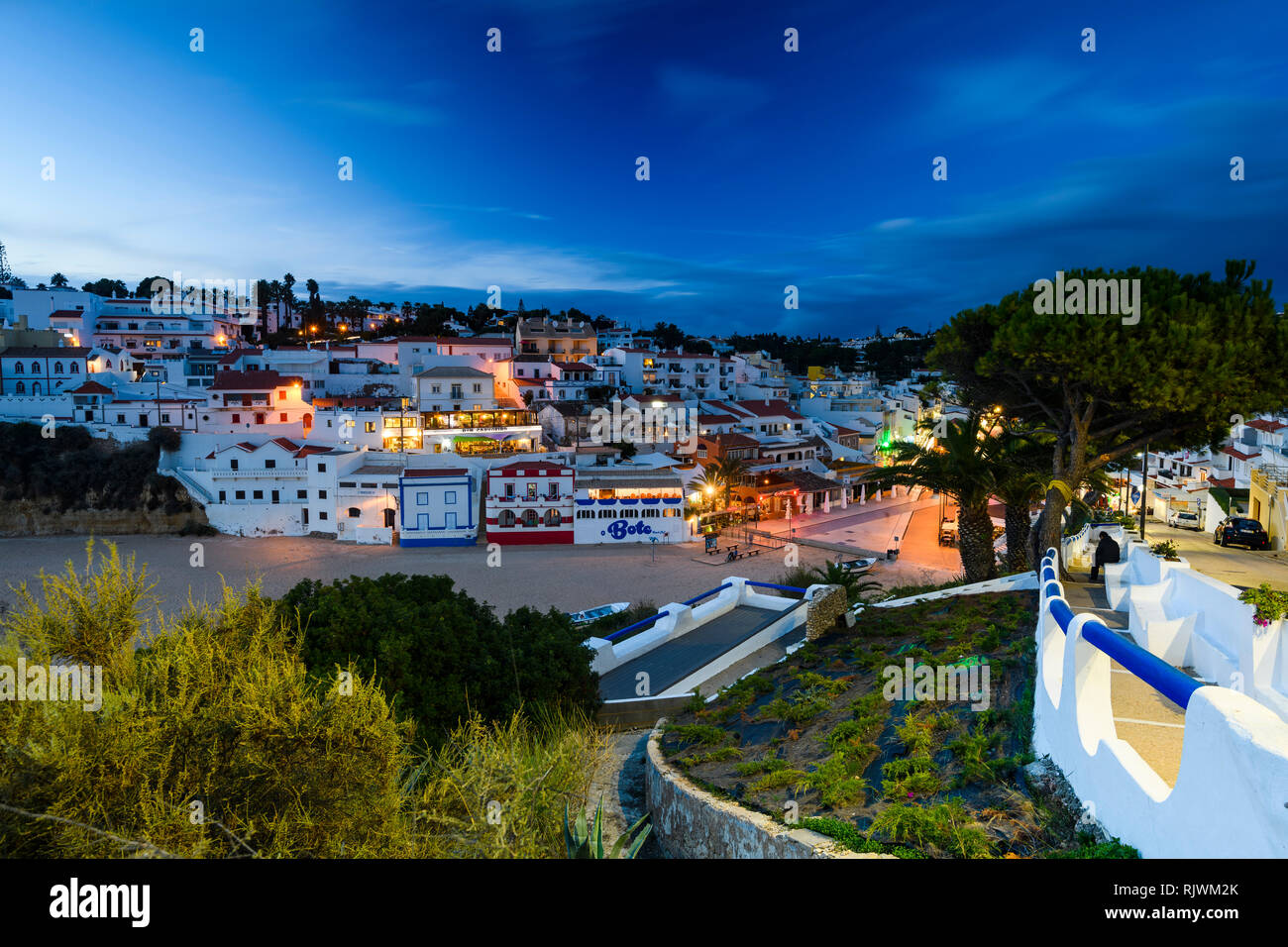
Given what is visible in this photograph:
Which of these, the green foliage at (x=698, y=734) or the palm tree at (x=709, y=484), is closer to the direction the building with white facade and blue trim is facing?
the green foliage

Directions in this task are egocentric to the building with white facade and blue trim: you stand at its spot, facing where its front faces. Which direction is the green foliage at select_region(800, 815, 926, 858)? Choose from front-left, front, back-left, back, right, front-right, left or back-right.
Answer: front

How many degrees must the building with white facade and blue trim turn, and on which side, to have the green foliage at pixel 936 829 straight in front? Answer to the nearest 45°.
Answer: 0° — it already faces it

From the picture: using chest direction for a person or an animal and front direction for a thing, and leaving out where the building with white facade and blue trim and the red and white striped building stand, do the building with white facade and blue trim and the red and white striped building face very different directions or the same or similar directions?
same or similar directions

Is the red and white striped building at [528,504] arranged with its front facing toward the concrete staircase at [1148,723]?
yes

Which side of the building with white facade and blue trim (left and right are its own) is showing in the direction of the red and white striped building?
left

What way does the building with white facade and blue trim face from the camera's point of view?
toward the camera

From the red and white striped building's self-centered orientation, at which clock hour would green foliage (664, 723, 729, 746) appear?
The green foliage is roughly at 12 o'clock from the red and white striped building.

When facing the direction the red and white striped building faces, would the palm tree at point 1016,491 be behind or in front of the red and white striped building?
in front

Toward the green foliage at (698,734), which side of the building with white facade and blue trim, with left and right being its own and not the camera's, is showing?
front

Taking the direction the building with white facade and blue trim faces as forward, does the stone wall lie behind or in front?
in front

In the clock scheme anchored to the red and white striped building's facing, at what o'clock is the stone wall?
The stone wall is roughly at 12 o'clock from the red and white striped building.
